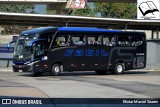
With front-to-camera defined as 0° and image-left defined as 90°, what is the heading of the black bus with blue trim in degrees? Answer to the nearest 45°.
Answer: approximately 45°
